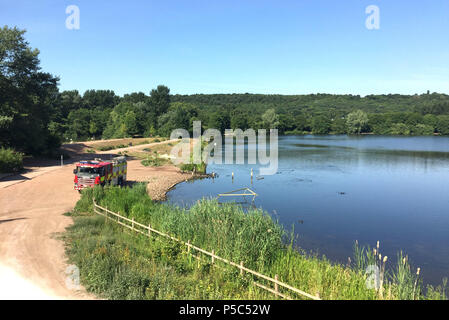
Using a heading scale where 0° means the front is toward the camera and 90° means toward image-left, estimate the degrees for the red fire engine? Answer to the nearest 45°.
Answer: approximately 45°

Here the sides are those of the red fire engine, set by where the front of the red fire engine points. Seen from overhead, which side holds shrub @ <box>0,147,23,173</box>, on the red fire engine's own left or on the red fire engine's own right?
on the red fire engine's own right
